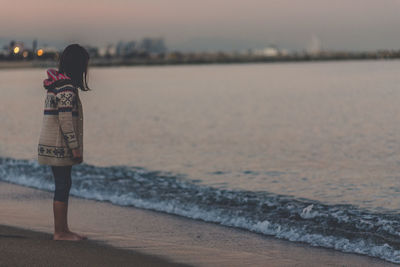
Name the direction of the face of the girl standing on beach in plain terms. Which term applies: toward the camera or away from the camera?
away from the camera

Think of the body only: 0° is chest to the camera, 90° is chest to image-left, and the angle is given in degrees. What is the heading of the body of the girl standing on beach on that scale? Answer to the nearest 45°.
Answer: approximately 270°
